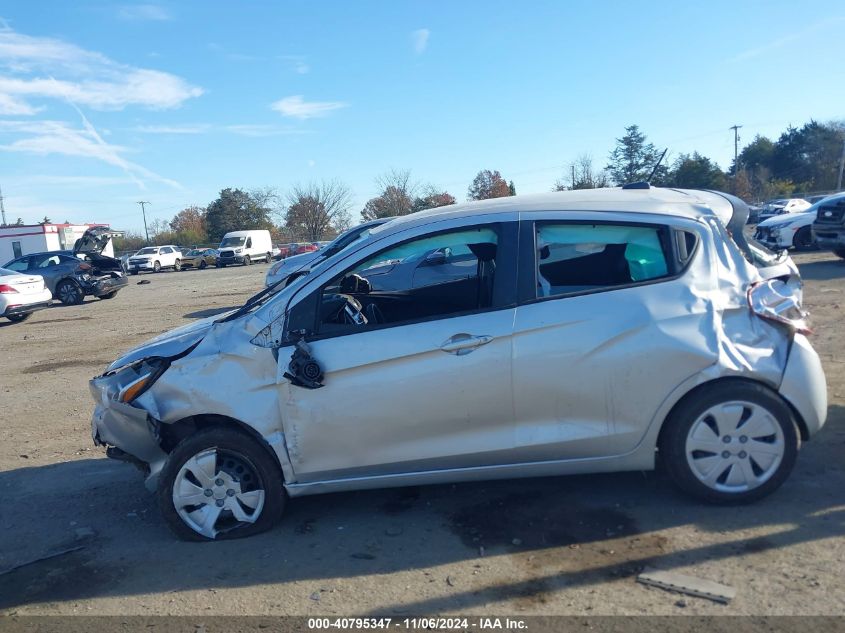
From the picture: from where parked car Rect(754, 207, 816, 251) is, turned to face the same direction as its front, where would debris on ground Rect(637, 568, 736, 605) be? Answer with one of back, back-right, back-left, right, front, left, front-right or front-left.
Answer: front-left

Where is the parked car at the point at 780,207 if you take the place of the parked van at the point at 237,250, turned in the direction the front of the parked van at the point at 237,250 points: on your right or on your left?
on your left

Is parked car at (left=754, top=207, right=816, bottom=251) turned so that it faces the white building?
no

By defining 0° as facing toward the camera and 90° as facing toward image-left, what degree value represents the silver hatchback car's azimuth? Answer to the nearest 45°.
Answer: approximately 90°

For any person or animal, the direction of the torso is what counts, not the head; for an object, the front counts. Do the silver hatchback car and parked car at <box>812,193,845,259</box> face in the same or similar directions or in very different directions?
same or similar directions

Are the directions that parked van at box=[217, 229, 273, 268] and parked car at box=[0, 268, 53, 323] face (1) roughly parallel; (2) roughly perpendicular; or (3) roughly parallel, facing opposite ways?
roughly perpendicular

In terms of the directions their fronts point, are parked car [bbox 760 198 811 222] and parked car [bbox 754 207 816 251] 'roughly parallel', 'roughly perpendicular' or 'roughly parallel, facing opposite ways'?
roughly parallel

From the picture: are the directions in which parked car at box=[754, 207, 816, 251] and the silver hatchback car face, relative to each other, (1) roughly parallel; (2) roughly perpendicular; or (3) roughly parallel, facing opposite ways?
roughly parallel

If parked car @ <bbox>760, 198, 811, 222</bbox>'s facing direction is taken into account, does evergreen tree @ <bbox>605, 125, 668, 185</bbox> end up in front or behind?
in front

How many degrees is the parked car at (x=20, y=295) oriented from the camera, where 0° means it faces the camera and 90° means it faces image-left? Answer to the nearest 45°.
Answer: approximately 135°

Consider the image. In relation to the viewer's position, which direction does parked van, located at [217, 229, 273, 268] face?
facing the viewer and to the left of the viewer

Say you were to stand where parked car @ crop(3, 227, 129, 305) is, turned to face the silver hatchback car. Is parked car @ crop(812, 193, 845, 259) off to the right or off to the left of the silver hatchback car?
left

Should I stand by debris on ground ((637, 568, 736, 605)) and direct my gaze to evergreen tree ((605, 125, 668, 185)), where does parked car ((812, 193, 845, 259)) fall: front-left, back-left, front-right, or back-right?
front-right

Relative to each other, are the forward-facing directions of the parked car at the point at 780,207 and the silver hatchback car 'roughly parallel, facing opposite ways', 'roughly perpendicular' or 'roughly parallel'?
roughly parallel

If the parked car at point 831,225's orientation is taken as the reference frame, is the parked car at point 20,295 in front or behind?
in front

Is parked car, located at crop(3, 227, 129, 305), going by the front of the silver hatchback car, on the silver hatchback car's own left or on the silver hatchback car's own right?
on the silver hatchback car's own right

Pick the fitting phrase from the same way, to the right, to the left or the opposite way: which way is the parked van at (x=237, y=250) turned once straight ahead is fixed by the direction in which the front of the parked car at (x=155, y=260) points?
the same way
